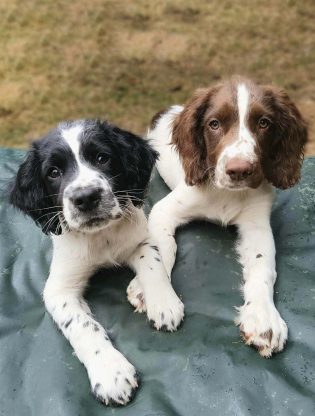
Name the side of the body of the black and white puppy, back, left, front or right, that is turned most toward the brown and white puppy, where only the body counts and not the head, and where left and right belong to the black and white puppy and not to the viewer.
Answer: left
